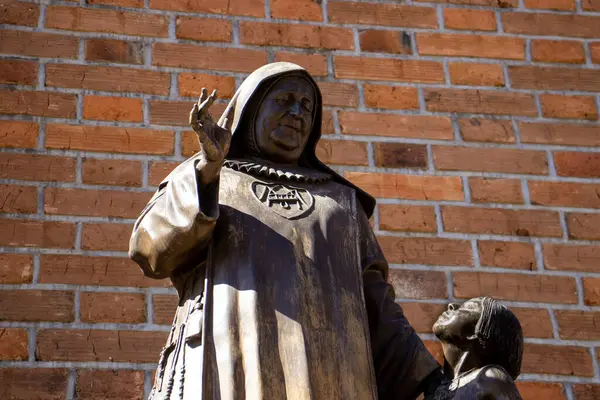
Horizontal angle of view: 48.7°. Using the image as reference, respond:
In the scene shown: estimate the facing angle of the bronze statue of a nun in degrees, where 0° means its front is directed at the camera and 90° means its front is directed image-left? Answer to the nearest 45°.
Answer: approximately 0°
